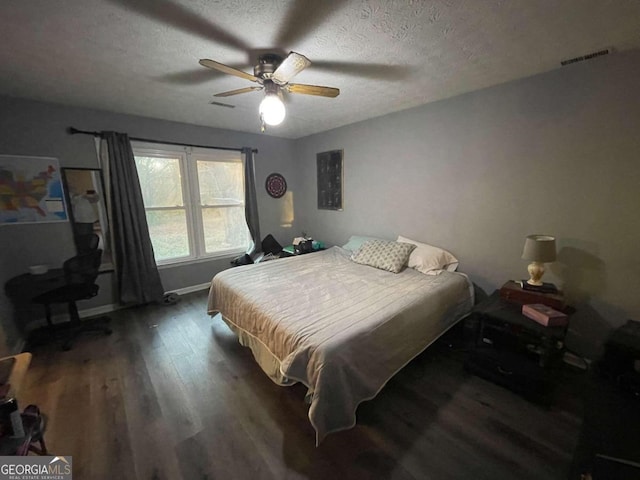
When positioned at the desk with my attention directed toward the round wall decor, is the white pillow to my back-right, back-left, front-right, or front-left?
front-right

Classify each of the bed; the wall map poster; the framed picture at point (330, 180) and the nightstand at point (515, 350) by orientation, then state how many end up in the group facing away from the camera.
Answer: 0

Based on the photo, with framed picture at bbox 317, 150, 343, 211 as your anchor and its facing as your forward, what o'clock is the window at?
The window is roughly at 1 o'clock from the framed picture.

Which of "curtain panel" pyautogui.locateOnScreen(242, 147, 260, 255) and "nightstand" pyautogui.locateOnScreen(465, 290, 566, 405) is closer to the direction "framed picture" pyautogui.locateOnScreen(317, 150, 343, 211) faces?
the curtain panel

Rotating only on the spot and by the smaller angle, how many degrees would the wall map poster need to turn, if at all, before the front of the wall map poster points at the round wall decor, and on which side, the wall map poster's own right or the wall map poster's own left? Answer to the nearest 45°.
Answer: approximately 45° to the wall map poster's own left

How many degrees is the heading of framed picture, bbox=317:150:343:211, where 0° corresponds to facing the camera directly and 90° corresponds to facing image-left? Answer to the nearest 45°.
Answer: approximately 45°

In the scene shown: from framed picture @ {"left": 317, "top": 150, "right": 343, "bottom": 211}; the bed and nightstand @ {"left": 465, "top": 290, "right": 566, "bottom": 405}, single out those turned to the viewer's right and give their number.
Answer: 0

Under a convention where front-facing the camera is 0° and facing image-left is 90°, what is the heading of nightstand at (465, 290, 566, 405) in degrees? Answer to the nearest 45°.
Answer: approximately 45°

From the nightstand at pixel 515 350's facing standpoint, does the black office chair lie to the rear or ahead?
ahead

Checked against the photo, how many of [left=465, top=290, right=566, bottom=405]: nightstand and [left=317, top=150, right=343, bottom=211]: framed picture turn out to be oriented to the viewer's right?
0

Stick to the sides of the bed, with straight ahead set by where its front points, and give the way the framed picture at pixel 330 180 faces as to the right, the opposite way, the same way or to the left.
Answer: the same way

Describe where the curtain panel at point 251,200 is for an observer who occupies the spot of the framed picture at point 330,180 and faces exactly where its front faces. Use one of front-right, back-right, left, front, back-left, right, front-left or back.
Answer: front-right

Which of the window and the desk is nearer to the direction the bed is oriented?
the desk
